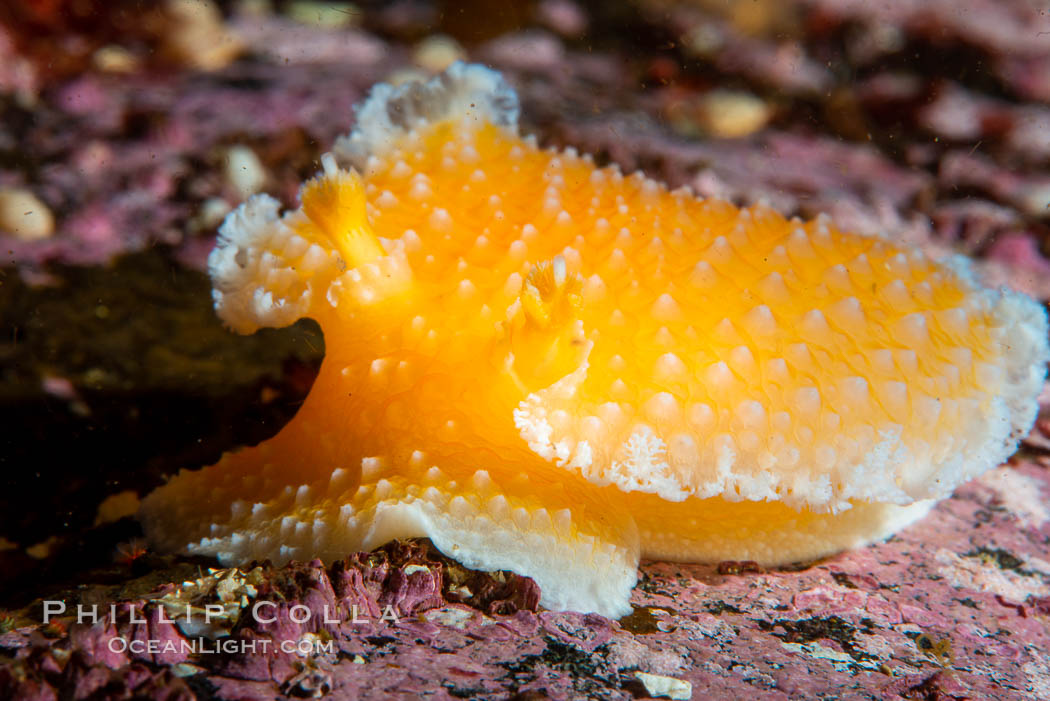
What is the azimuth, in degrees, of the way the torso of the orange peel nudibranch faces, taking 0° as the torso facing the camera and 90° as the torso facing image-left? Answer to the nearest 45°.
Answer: approximately 45°
